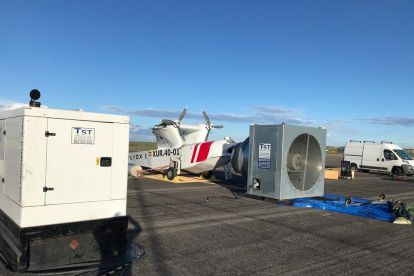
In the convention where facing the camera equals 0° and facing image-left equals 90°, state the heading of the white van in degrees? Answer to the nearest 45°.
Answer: approximately 315°

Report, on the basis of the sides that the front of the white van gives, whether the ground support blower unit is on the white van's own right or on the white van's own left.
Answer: on the white van's own right

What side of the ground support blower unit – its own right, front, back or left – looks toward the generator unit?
right

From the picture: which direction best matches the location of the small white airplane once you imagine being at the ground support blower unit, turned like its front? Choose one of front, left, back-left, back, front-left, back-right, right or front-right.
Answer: back

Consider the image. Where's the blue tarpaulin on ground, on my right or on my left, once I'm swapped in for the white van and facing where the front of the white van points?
on my right

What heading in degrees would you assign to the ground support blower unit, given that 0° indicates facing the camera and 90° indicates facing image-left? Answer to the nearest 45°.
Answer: approximately 315°

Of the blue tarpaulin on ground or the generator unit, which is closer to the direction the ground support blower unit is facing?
the blue tarpaulin on ground
